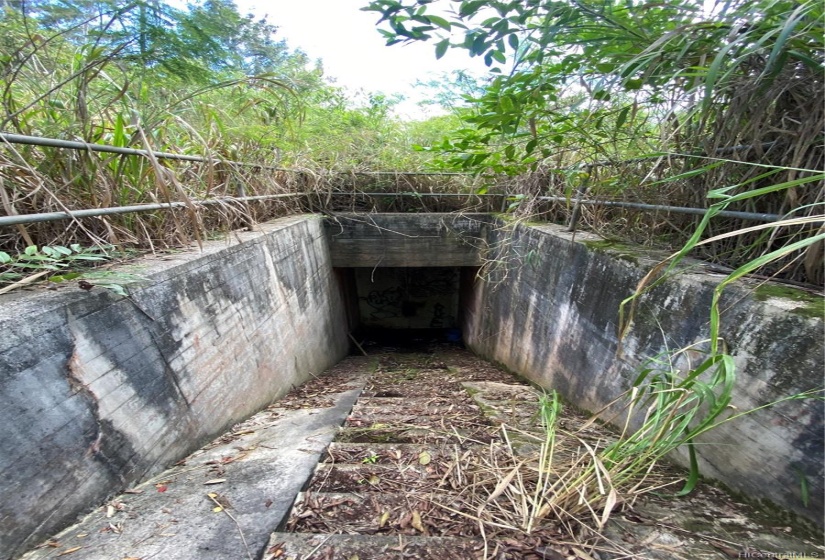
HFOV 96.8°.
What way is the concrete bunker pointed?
toward the camera
